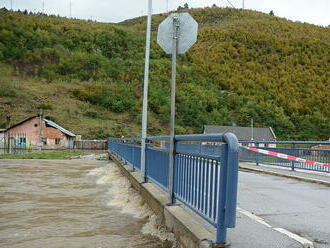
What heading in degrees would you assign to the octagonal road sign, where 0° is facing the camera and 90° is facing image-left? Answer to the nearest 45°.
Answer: approximately 180°
